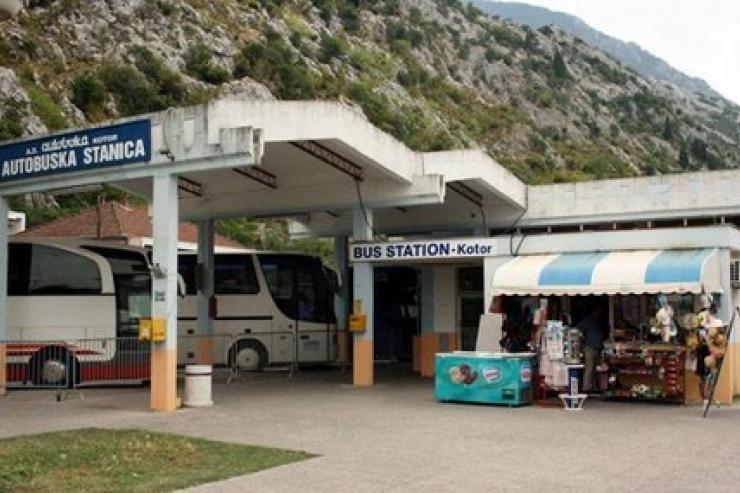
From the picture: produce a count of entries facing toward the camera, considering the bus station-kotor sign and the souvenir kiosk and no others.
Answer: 2

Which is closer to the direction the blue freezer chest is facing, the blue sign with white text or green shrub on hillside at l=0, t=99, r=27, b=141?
the blue sign with white text

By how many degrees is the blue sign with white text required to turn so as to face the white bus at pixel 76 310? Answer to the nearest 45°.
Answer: approximately 135° to its right

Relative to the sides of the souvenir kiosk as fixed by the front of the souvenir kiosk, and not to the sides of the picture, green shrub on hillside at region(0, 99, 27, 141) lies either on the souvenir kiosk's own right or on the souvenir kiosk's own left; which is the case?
on the souvenir kiosk's own right

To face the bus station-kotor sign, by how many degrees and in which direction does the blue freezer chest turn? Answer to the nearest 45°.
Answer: approximately 135° to its right

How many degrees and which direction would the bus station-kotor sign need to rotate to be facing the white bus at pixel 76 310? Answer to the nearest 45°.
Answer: approximately 90° to its right

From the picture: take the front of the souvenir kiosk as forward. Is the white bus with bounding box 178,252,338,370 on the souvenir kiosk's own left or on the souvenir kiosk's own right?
on the souvenir kiosk's own right

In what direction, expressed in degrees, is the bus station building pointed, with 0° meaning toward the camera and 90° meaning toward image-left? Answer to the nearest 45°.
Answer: approximately 0°

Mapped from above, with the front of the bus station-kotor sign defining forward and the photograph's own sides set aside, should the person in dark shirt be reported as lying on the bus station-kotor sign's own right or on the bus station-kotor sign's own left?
on the bus station-kotor sign's own left

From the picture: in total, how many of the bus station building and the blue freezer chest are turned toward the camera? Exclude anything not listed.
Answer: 2

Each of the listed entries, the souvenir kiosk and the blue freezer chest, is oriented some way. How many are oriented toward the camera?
2

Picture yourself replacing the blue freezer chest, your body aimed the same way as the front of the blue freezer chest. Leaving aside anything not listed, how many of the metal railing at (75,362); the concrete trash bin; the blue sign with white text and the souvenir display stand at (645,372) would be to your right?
3
